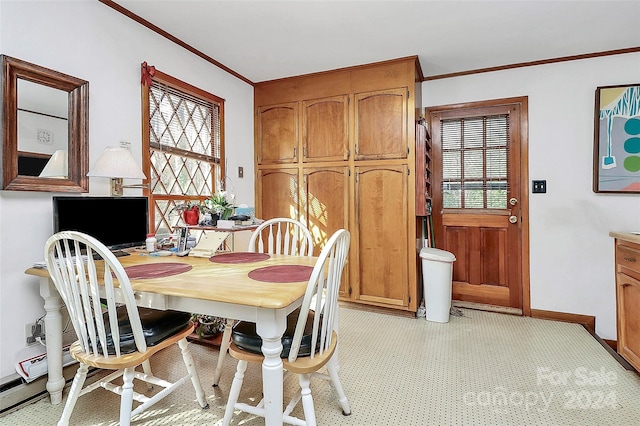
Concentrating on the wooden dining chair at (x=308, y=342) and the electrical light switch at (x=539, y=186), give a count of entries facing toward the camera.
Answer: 1

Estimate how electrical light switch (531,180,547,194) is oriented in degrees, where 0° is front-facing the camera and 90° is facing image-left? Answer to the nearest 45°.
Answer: approximately 0°

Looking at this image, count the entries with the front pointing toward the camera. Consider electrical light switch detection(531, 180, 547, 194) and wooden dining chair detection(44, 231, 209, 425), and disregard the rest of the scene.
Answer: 1

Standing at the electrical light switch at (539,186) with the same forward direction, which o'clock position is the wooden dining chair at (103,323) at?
The wooden dining chair is roughly at 1 o'clock from the electrical light switch.

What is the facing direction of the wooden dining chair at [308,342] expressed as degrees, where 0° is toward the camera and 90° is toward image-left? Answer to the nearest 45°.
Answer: approximately 135°

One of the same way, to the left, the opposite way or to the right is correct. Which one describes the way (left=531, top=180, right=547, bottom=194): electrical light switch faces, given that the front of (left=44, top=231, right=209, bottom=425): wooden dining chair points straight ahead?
the opposite way
